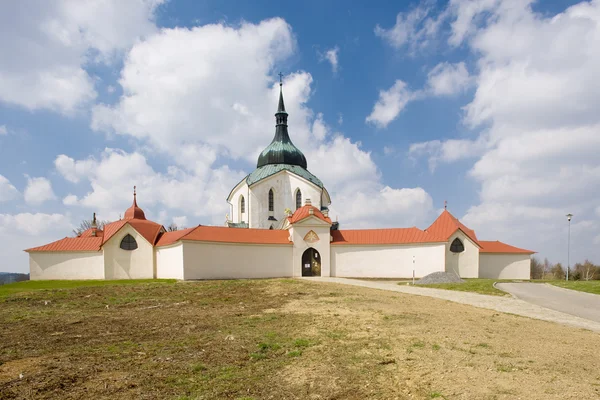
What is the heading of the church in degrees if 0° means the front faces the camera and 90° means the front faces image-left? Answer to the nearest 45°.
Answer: approximately 0°
